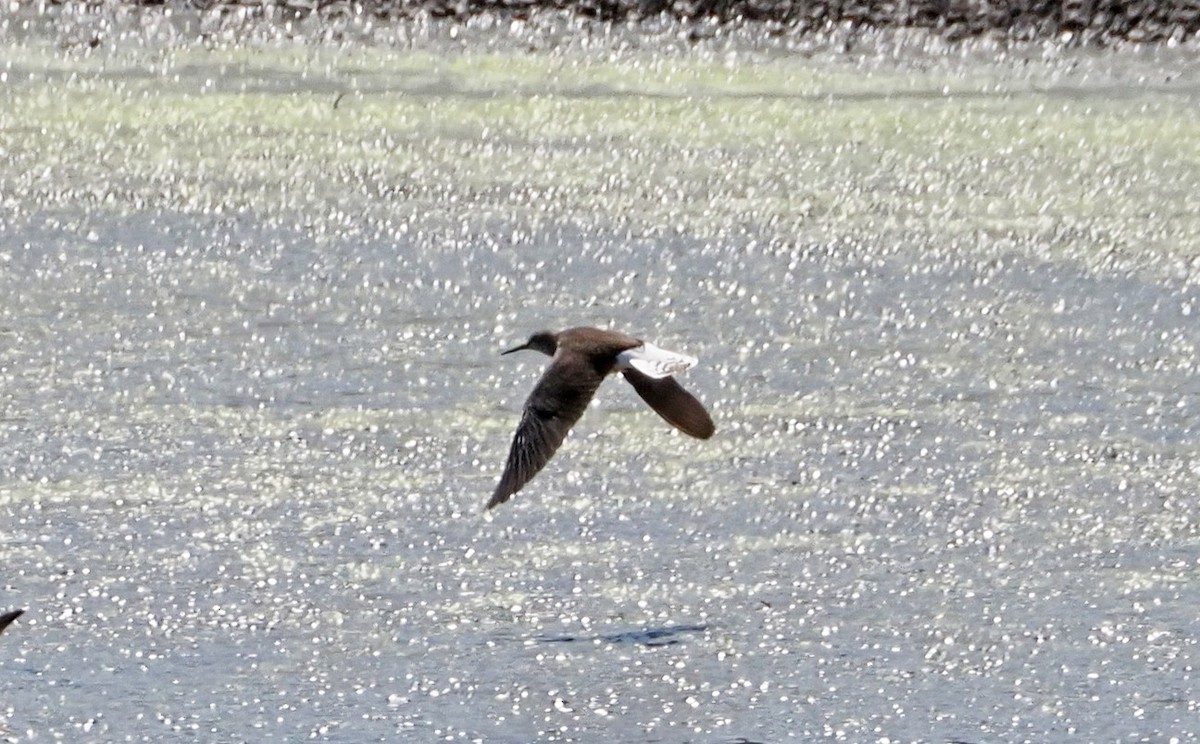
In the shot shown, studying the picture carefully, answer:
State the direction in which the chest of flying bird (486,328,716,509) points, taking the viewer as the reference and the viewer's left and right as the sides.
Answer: facing away from the viewer and to the left of the viewer
